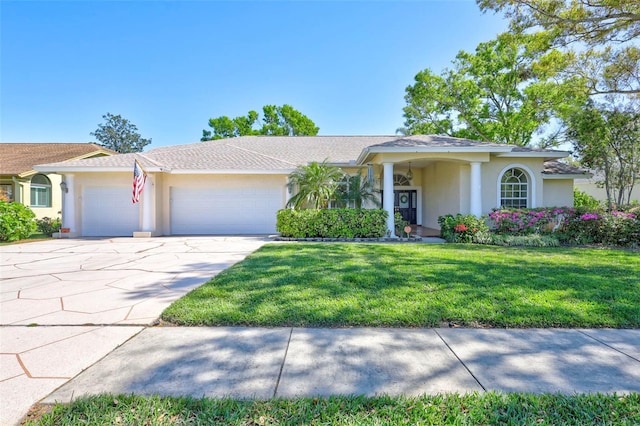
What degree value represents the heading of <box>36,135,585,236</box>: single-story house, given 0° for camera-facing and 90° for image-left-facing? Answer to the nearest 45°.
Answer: approximately 0°

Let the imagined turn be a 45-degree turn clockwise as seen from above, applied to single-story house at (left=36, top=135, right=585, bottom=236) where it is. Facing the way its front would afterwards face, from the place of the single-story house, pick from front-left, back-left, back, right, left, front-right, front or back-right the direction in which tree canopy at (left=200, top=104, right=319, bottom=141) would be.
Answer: back-right

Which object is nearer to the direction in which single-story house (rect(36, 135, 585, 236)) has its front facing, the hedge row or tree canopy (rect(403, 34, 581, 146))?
the hedge row

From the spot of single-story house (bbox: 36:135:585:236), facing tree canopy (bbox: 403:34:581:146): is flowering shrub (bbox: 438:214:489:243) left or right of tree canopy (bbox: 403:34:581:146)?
right

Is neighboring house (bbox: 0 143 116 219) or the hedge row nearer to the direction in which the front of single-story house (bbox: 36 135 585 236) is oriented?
the hedge row

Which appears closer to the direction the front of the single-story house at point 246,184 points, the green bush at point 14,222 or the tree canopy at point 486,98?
the green bush

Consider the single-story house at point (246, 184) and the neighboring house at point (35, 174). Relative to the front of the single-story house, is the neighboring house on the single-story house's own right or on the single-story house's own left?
on the single-story house's own right

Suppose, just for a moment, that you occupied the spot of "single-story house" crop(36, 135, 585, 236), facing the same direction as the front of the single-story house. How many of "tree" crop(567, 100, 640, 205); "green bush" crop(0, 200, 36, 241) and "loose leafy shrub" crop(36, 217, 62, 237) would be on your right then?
2

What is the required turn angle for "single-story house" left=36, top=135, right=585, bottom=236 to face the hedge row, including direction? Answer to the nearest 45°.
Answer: approximately 45° to its left

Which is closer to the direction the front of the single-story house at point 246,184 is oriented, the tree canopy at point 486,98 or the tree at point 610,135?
the tree

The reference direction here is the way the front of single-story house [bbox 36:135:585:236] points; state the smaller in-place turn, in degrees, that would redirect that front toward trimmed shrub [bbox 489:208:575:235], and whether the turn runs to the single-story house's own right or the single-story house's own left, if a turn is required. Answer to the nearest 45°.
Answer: approximately 90° to the single-story house's own left

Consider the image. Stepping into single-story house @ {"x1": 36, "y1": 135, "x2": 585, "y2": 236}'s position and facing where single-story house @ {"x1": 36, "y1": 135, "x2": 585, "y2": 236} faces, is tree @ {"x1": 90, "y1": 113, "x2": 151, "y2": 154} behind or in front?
behind

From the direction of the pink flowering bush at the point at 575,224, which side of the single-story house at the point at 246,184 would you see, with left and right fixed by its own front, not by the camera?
left

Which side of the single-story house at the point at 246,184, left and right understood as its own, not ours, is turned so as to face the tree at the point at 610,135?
left

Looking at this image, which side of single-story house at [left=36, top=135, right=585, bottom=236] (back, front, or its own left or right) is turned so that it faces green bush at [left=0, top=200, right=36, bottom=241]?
right
